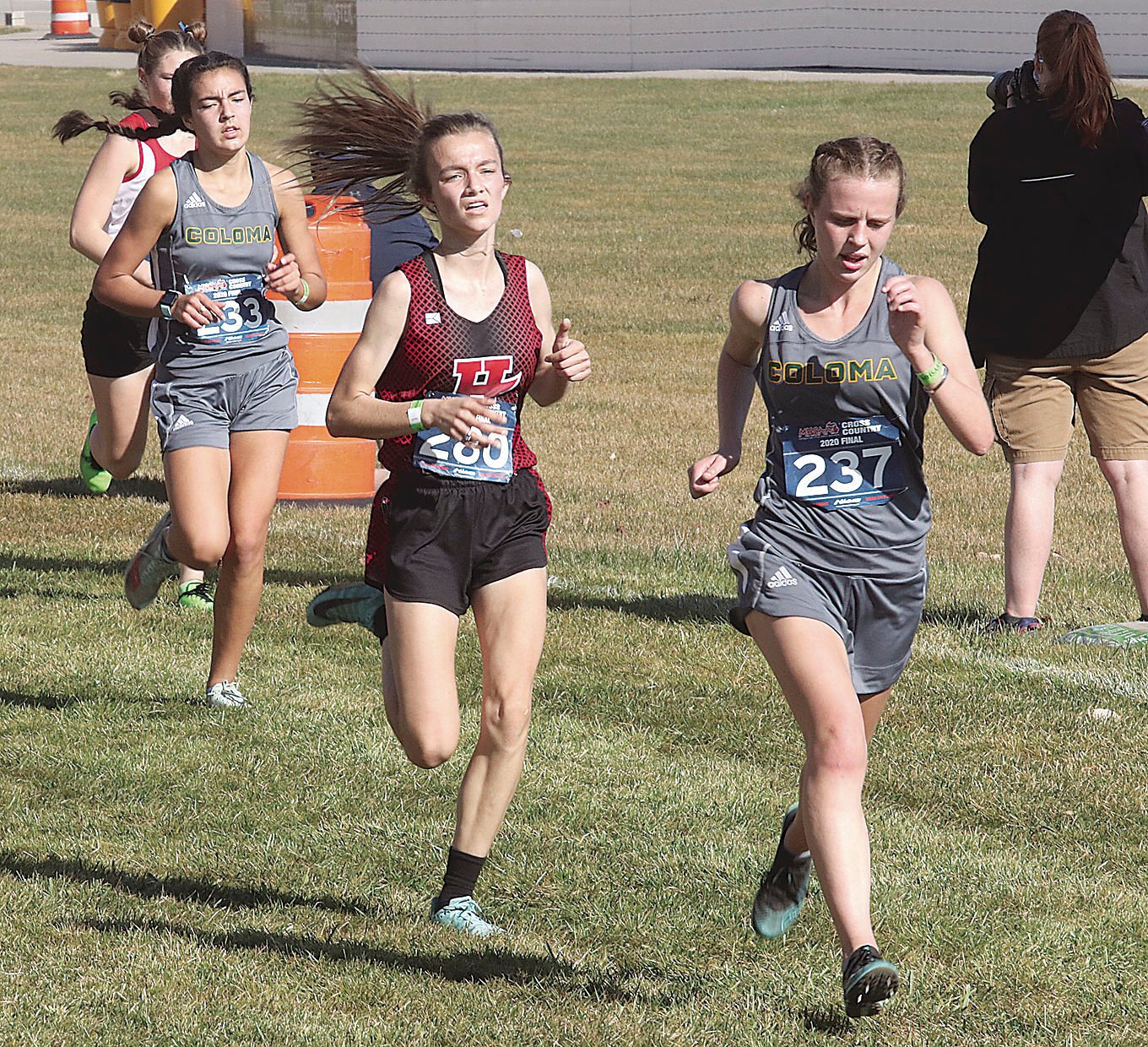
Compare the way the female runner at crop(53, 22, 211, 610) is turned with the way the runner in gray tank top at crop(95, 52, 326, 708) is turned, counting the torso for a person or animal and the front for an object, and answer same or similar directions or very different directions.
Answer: same or similar directions

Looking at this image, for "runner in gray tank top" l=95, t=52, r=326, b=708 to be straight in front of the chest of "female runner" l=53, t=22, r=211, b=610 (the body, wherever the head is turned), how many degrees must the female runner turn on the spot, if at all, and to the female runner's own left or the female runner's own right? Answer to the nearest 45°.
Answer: approximately 45° to the female runner's own right

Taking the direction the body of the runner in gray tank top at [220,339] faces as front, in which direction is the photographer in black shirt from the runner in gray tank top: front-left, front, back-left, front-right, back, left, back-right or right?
front-left

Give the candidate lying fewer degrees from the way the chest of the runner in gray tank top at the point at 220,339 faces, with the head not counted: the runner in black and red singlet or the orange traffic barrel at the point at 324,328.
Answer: the runner in black and red singlet

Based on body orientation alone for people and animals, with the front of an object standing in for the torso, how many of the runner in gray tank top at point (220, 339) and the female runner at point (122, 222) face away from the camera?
0

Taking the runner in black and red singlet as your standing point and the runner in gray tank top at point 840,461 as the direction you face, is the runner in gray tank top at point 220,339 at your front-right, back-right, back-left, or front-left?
back-left

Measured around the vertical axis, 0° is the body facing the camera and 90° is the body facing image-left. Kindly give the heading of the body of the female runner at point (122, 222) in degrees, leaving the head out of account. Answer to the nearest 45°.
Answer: approximately 315°

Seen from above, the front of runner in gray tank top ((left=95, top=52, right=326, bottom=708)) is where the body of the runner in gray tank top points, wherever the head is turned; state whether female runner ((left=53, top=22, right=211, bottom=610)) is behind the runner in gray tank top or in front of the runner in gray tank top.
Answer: behind

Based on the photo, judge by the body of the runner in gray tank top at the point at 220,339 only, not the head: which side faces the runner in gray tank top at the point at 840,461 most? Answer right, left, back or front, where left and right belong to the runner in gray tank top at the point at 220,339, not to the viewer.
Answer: front

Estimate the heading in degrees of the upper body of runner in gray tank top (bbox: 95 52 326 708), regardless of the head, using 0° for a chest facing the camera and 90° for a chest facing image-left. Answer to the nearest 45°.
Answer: approximately 315°

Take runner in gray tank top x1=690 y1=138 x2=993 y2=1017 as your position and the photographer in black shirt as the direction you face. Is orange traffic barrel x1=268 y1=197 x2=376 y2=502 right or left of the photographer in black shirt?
left

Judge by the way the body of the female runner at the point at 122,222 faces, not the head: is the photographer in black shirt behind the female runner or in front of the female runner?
in front

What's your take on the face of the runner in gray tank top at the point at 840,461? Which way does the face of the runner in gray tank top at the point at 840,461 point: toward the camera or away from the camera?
toward the camera

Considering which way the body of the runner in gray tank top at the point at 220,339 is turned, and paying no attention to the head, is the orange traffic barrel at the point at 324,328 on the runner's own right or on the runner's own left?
on the runner's own left

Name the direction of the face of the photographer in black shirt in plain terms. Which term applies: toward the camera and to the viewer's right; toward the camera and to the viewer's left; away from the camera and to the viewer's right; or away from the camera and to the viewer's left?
away from the camera and to the viewer's left
